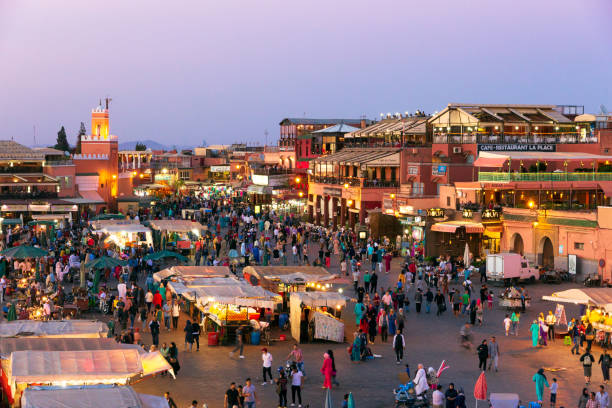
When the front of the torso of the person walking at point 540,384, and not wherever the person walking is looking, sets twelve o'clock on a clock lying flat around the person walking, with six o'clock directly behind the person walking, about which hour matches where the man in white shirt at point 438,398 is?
The man in white shirt is roughly at 8 o'clock from the person walking.

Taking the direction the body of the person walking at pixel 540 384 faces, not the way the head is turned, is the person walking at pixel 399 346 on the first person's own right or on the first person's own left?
on the first person's own left

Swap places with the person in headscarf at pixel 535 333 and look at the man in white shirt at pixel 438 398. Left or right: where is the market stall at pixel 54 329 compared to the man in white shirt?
right

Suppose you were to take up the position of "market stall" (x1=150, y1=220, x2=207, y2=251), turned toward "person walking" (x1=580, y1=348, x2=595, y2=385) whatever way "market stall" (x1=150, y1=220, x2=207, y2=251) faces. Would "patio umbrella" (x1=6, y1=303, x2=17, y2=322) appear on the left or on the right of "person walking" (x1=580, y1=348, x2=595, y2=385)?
right

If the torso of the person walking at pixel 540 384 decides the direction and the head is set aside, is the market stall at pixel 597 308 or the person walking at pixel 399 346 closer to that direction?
the market stall

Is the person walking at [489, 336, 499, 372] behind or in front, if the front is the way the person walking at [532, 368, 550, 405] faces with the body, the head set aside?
in front

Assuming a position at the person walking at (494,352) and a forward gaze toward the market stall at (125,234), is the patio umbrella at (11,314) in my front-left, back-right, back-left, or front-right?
front-left

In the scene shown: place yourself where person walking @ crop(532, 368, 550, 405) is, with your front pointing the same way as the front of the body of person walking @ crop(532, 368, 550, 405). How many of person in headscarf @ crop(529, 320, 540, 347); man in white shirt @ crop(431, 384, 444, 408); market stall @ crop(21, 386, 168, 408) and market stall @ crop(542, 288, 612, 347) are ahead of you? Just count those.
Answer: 2

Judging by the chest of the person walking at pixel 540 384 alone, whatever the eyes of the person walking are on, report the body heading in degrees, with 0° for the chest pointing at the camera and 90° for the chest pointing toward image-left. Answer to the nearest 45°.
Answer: approximately 180°

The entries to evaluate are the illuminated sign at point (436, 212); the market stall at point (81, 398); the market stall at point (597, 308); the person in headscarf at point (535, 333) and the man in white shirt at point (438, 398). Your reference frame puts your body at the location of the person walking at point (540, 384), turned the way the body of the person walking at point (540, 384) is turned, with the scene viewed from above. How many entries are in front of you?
3

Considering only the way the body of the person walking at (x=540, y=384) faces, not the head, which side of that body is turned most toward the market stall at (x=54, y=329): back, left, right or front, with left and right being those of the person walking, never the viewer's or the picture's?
left

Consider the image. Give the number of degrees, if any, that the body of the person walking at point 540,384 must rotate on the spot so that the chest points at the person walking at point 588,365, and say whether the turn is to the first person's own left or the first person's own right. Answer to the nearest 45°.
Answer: approximately 45° to the first person's own right
